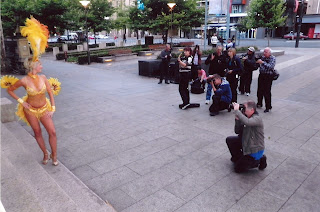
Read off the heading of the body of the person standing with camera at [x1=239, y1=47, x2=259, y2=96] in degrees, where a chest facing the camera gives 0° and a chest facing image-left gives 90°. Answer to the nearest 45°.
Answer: approximately 45°

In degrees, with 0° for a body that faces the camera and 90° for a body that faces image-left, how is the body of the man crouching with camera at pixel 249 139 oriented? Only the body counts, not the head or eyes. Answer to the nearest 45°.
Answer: approximately 90°

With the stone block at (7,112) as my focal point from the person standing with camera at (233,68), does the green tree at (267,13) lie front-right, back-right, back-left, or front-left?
back-right

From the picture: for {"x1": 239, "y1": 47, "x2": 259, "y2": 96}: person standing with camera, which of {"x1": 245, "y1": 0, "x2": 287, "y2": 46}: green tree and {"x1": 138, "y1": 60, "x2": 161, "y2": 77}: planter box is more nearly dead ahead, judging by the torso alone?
the planter box

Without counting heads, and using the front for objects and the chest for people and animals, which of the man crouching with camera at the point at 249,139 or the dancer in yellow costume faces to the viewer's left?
the man crouching with camera

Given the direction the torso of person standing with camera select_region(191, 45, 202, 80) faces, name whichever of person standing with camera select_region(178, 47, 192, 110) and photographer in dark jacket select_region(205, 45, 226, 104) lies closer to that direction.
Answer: the person standing with camera

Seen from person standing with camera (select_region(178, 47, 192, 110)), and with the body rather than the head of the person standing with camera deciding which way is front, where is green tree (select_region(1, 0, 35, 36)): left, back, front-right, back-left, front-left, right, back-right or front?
right

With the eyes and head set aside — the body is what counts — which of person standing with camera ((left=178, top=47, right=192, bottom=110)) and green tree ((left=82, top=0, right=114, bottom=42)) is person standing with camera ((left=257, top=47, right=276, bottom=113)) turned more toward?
the person standing with camera

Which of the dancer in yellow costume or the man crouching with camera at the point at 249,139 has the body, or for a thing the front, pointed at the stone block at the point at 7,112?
the man crouching with camera

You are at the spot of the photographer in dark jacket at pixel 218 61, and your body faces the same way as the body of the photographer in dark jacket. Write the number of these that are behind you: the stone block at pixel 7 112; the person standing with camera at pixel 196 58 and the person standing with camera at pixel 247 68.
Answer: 1

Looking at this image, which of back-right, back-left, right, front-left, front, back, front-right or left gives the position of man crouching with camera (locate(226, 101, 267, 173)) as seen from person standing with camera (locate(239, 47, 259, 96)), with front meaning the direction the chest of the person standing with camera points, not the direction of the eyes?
front-left

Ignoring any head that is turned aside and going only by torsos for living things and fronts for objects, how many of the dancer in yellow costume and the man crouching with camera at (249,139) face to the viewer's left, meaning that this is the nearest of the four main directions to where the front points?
1

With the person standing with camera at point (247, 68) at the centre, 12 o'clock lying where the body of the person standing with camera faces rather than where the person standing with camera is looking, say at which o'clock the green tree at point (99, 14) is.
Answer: The green tree is roughly at 3 o'clock from the person standing with camera.

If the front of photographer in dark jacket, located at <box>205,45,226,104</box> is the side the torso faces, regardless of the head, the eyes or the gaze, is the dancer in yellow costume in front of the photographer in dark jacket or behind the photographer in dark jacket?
in front

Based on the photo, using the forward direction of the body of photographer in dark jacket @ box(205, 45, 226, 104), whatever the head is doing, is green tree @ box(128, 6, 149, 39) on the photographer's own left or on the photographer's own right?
on the photographer's own right
